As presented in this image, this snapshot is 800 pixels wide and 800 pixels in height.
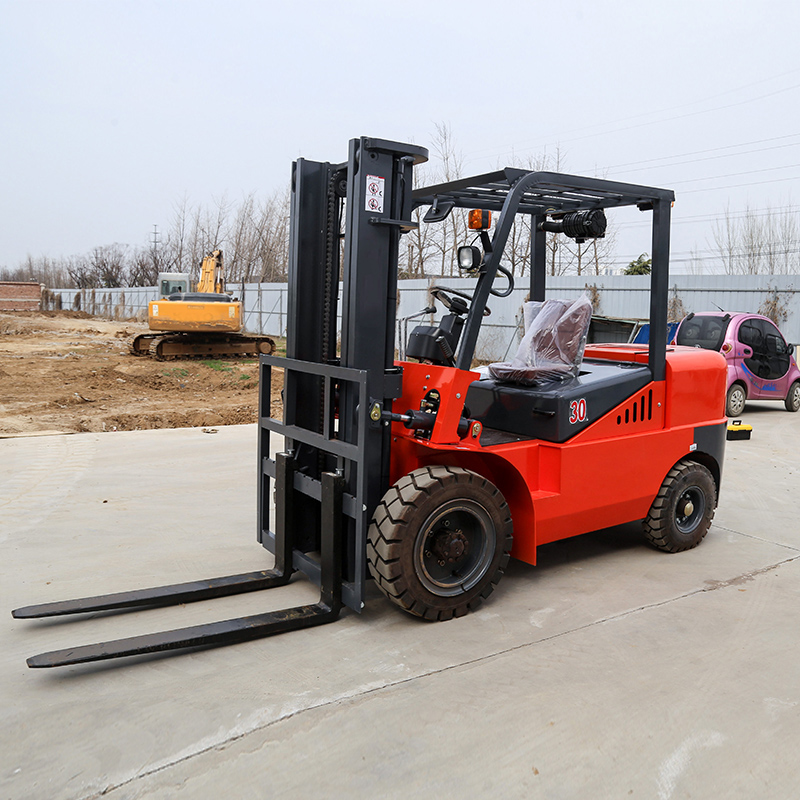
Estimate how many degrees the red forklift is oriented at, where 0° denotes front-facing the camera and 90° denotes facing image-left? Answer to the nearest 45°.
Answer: approximately 45°

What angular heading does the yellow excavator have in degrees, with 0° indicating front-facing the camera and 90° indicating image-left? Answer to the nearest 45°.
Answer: approximately 180°

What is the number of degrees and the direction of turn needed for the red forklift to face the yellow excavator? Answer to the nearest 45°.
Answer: approximately 135° to its right

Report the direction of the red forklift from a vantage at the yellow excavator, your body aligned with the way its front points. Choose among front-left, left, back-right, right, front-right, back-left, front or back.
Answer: back
